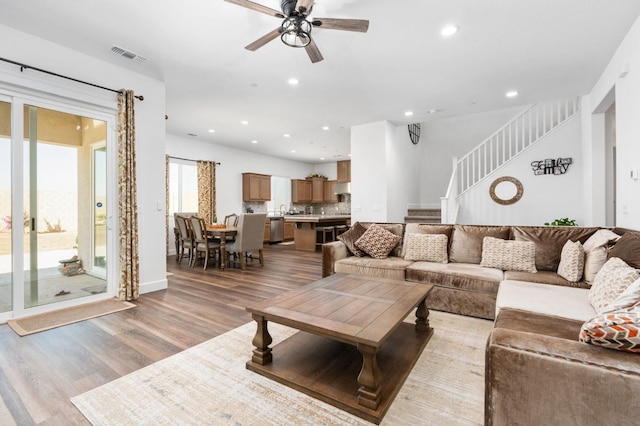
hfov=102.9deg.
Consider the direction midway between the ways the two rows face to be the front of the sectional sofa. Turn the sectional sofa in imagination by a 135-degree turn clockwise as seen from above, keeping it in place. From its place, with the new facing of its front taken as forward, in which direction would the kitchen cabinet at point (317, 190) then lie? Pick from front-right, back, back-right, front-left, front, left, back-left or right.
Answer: front-left

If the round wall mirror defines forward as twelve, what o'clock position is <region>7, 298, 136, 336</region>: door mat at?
The door mat is roughly at 1 o'clock from the round wall mirror.

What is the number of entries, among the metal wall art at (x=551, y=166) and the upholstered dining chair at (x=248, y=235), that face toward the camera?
1

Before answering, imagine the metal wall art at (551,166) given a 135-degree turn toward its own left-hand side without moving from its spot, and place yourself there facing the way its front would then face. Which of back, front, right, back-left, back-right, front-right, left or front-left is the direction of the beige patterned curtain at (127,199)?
back

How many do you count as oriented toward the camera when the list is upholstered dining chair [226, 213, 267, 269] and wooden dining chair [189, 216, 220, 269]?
0

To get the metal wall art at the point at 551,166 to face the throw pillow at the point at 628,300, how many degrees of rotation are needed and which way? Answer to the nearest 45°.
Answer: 0° — it already faces it

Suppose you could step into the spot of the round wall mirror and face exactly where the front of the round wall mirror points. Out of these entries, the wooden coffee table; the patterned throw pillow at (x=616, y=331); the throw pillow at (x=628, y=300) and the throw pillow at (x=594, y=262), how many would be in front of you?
4

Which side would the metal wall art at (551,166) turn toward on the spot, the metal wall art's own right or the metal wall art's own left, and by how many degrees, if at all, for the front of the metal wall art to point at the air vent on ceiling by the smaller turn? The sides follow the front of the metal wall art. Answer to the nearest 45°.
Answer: approximately 45° to the metal wall art's own right

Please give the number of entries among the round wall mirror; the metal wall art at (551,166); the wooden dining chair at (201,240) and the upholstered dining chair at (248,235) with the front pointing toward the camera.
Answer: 2

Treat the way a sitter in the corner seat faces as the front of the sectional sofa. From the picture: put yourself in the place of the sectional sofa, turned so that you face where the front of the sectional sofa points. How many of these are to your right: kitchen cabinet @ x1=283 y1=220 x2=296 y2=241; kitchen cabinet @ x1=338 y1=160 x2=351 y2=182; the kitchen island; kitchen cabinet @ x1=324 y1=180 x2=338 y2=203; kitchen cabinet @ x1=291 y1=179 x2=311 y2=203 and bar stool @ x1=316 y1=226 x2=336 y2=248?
6

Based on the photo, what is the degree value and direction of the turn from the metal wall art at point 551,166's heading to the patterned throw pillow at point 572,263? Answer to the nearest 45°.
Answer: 0° — it already faces it

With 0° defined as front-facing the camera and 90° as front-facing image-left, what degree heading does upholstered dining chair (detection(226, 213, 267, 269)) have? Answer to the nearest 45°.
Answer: approximately 135°

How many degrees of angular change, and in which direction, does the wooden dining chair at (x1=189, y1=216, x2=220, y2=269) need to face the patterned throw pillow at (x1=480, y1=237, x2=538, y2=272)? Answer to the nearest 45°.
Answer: approximately 90° to its right

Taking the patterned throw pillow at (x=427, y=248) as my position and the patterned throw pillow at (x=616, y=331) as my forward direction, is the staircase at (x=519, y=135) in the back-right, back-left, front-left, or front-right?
back-left
